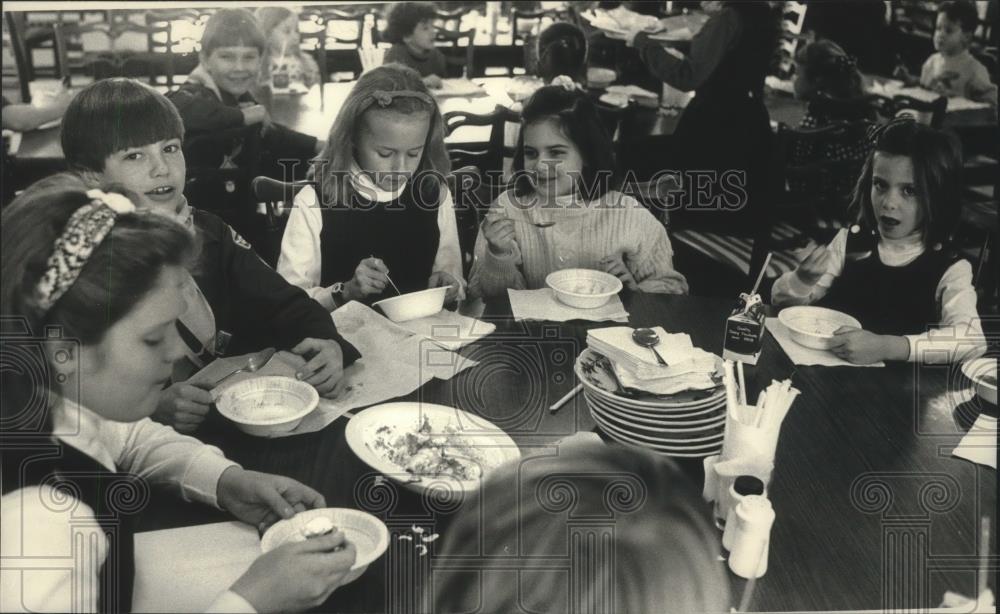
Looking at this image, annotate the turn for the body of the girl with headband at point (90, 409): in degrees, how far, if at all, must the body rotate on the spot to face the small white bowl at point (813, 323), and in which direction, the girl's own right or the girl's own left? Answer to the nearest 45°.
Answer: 0° — they already face it

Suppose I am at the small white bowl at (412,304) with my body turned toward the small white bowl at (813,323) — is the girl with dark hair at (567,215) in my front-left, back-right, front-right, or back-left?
front-left

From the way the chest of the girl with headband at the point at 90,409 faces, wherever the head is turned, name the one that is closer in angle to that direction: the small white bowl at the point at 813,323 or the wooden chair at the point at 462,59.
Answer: the small white bowl

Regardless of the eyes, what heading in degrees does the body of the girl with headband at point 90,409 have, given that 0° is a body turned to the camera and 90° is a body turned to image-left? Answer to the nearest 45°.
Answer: approximately 270°

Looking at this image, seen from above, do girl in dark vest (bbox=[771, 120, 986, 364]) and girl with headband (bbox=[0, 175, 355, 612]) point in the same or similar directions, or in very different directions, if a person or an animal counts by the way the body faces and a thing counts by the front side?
very different directions

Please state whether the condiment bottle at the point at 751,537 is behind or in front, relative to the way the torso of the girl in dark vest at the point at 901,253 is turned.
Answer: in front

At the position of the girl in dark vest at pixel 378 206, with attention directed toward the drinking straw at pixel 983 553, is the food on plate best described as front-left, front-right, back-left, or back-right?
front-right

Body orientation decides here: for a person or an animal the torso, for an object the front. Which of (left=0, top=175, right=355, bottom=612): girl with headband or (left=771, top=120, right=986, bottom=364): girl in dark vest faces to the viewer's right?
the girl with headband

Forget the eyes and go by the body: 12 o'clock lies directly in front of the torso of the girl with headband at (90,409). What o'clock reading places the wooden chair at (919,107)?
The wooden chair is roughly at 11 o'clock from the girl with headband.

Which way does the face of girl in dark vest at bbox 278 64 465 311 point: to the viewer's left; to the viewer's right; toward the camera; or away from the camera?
toward the camera

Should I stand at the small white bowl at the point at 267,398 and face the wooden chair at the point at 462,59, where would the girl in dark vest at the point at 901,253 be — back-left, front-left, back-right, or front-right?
front-right

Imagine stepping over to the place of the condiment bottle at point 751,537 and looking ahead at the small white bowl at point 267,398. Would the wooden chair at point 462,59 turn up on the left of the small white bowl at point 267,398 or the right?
right

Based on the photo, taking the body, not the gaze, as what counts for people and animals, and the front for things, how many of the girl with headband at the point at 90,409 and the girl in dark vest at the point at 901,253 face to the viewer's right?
1

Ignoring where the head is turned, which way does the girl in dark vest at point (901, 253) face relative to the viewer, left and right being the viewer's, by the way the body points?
facing the viewer and to the left of the viewer
